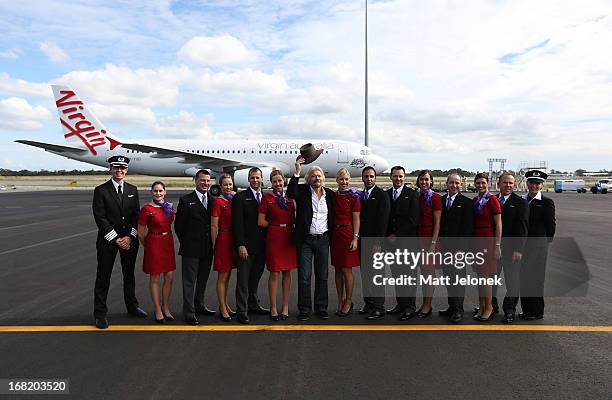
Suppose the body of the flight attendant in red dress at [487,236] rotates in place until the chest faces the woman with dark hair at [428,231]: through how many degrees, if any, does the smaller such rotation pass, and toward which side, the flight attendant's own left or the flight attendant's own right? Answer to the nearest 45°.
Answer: approximately 45° to the flight attendant's own right

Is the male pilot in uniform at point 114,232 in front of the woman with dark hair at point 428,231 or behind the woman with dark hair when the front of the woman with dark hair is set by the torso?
in front

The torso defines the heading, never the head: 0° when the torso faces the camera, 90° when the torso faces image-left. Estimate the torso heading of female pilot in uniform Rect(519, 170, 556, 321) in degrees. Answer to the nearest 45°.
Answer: approximately 45°

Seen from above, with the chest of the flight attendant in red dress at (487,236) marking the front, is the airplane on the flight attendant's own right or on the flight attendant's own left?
on the flight attendant's own right

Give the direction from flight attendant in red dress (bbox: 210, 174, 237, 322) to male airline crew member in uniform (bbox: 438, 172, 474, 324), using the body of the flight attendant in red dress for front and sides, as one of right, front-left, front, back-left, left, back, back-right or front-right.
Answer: front-left

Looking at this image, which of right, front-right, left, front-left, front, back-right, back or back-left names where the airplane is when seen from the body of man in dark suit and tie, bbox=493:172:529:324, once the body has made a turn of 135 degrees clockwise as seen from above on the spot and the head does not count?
front-left

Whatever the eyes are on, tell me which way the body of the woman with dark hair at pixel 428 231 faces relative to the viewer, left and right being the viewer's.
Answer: facing the viewer and to the left of the viewer
